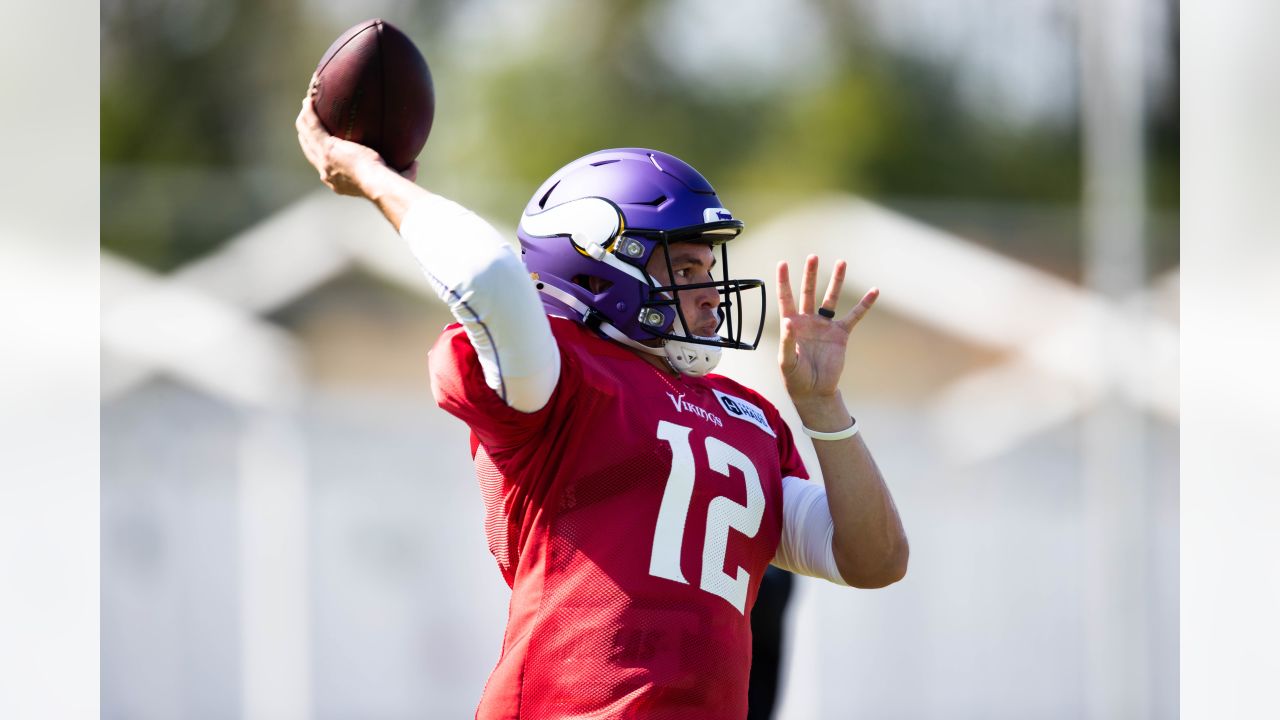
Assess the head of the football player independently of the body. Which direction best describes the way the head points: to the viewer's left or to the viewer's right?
to the viewer's right

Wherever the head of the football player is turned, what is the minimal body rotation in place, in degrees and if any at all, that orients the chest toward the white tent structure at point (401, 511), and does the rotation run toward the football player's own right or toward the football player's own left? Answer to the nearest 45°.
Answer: approximately 135° to the football player's own left

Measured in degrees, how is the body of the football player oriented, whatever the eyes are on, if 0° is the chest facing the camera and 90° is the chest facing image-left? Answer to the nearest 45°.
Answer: approximately 315°

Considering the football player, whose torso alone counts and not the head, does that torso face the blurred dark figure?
no
